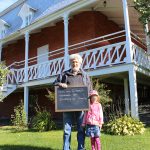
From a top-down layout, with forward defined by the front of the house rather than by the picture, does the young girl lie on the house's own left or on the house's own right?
on the house's own left

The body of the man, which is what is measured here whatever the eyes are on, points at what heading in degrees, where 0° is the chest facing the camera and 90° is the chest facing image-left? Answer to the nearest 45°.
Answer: approximately 0°

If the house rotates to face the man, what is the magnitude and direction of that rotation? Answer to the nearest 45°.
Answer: approximately 45° to its left

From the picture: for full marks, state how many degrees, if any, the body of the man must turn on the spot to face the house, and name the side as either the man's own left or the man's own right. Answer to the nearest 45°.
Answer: approximately 180°

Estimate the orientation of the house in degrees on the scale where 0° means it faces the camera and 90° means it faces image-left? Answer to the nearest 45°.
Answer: approximately 45°

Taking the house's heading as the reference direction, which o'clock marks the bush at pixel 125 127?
The bush is roughly at 10 o'clock from the house.
